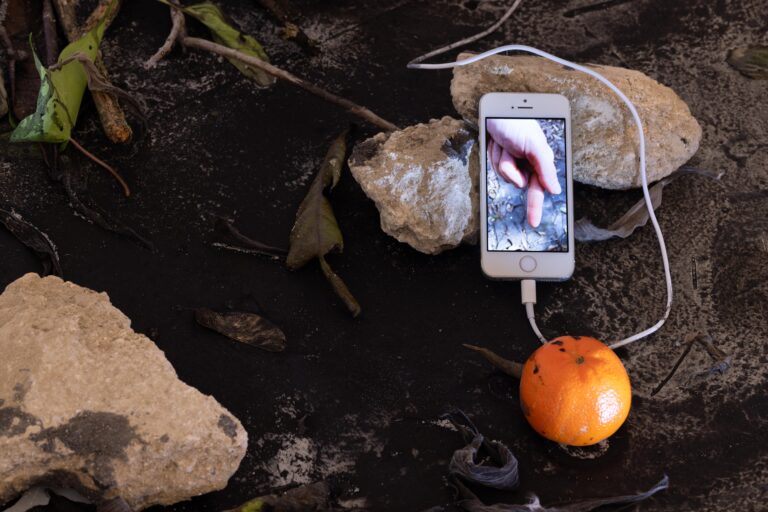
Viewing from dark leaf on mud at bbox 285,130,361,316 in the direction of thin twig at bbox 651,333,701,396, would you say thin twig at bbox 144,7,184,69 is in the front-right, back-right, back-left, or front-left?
back-left

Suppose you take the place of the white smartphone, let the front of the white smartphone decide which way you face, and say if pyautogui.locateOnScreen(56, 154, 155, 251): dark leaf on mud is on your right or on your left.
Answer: on your right

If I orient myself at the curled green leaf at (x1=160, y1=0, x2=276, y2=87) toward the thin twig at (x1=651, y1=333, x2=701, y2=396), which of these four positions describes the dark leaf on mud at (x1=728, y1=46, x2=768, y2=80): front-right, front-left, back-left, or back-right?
front-left

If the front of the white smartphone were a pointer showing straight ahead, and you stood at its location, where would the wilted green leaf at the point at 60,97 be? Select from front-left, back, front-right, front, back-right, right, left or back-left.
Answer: right

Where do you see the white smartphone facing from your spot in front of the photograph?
facing the viewer

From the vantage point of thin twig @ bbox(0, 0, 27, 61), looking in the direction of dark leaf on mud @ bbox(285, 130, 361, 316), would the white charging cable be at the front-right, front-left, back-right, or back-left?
front-left

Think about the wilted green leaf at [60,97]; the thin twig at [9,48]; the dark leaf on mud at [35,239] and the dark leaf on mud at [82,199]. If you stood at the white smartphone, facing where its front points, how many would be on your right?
4

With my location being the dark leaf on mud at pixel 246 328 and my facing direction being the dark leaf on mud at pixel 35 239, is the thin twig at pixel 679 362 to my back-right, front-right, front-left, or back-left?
back-right
